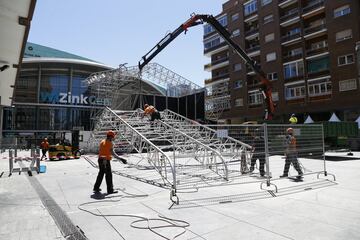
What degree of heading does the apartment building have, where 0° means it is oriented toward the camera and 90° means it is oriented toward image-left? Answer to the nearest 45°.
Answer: approximately 45°

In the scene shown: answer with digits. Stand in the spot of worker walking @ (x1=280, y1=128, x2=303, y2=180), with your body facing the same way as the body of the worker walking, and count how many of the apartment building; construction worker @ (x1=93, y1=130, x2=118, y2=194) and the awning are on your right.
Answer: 1

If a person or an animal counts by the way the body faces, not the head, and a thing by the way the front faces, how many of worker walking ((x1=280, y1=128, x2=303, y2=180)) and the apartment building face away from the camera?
0

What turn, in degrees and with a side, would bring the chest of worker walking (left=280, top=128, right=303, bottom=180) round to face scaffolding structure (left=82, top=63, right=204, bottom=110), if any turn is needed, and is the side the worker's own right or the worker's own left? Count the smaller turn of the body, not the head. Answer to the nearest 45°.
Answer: approximately 45° to the worker's own right

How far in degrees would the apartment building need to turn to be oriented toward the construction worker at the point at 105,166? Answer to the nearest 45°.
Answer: approximately 45° to its left

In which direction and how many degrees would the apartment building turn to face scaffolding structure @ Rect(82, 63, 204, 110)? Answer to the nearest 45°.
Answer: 0° — it already faces it

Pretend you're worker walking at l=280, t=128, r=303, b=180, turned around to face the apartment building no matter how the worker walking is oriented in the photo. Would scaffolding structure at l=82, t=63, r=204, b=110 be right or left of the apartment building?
left

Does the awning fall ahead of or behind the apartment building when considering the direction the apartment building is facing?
ahead
